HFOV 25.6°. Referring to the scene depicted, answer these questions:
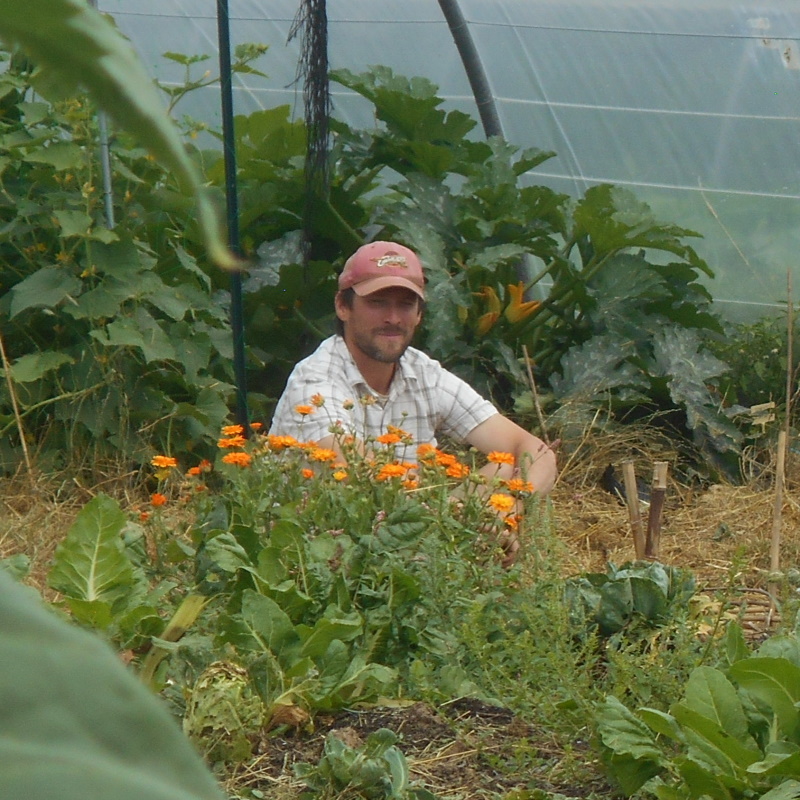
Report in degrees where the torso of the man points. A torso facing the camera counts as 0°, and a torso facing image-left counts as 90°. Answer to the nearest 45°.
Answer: approximately 315°

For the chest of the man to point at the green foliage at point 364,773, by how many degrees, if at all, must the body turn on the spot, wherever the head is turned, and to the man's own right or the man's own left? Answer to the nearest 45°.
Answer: approximately 45° to the man's own right

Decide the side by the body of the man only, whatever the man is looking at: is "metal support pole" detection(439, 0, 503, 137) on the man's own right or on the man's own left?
on the man's own left

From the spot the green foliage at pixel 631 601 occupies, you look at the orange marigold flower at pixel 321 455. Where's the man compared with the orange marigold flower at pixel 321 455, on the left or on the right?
right
